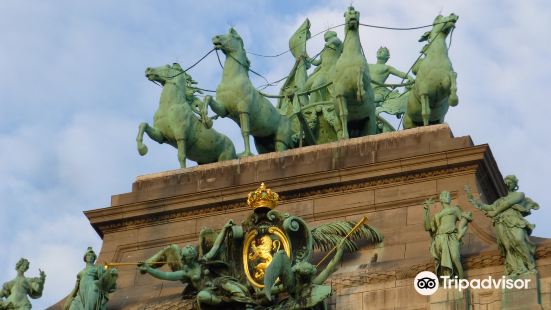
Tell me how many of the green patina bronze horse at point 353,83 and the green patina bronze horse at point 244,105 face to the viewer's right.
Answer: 0

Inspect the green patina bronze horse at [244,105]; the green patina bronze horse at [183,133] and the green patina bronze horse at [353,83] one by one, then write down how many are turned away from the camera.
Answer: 0

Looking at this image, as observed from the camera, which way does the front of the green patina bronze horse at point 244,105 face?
facing the viewer and to the left of the viewer

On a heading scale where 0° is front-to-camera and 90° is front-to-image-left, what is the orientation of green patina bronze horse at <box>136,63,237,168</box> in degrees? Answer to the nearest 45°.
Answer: approximately 45°

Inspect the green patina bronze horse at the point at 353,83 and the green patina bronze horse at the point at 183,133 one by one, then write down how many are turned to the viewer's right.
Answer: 0

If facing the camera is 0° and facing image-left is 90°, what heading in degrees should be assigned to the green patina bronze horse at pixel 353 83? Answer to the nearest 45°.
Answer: approximately 0°

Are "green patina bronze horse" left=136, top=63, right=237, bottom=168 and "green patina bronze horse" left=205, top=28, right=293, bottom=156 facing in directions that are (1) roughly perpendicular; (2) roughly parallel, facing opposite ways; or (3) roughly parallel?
roughly parallel

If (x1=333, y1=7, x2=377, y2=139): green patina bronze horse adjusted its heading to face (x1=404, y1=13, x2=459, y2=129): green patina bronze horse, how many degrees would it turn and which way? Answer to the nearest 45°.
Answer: approximately 90° to its left

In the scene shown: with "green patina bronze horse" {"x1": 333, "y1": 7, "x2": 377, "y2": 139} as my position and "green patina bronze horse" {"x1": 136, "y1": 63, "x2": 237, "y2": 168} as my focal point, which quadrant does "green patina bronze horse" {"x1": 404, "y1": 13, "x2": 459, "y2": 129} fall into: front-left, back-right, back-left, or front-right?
back-right

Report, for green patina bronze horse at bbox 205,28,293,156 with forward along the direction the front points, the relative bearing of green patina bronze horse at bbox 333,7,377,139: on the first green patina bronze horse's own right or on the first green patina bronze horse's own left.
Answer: on the first green patina bronze horse's own left
